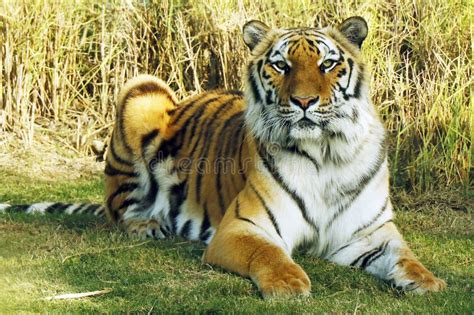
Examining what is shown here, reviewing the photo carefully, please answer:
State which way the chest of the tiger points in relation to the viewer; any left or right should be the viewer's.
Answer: facing the viewer and to the right of the viewer
